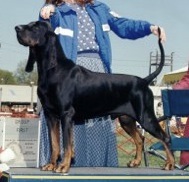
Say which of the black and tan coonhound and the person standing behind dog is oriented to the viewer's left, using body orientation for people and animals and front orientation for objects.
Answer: the black and tan coonhound

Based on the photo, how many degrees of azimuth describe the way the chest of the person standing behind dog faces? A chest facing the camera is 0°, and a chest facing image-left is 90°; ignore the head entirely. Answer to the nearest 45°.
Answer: approximately 0°

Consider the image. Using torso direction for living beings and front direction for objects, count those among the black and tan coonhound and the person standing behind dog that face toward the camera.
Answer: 1

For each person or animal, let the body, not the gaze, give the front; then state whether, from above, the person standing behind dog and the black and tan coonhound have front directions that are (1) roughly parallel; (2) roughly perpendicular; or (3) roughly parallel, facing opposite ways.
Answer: roughly perpendicular

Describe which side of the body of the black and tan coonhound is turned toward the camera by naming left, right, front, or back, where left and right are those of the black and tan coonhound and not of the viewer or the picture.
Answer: left
